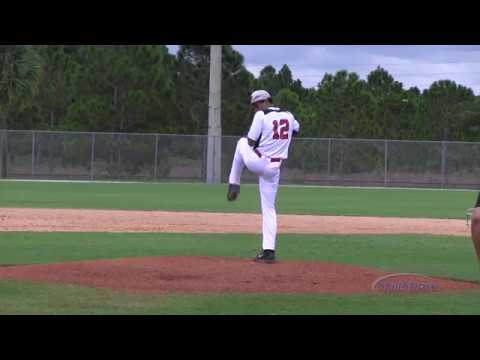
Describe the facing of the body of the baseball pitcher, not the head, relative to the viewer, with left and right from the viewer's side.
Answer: facing away from the viewer and to the left of the viewer

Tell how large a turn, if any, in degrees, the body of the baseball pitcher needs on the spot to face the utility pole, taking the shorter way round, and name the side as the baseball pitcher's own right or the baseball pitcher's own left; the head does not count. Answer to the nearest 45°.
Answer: approximately 45° to the baseball pitcher's own right

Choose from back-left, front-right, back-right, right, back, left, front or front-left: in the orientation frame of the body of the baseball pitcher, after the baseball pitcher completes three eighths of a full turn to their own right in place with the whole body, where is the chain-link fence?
left
